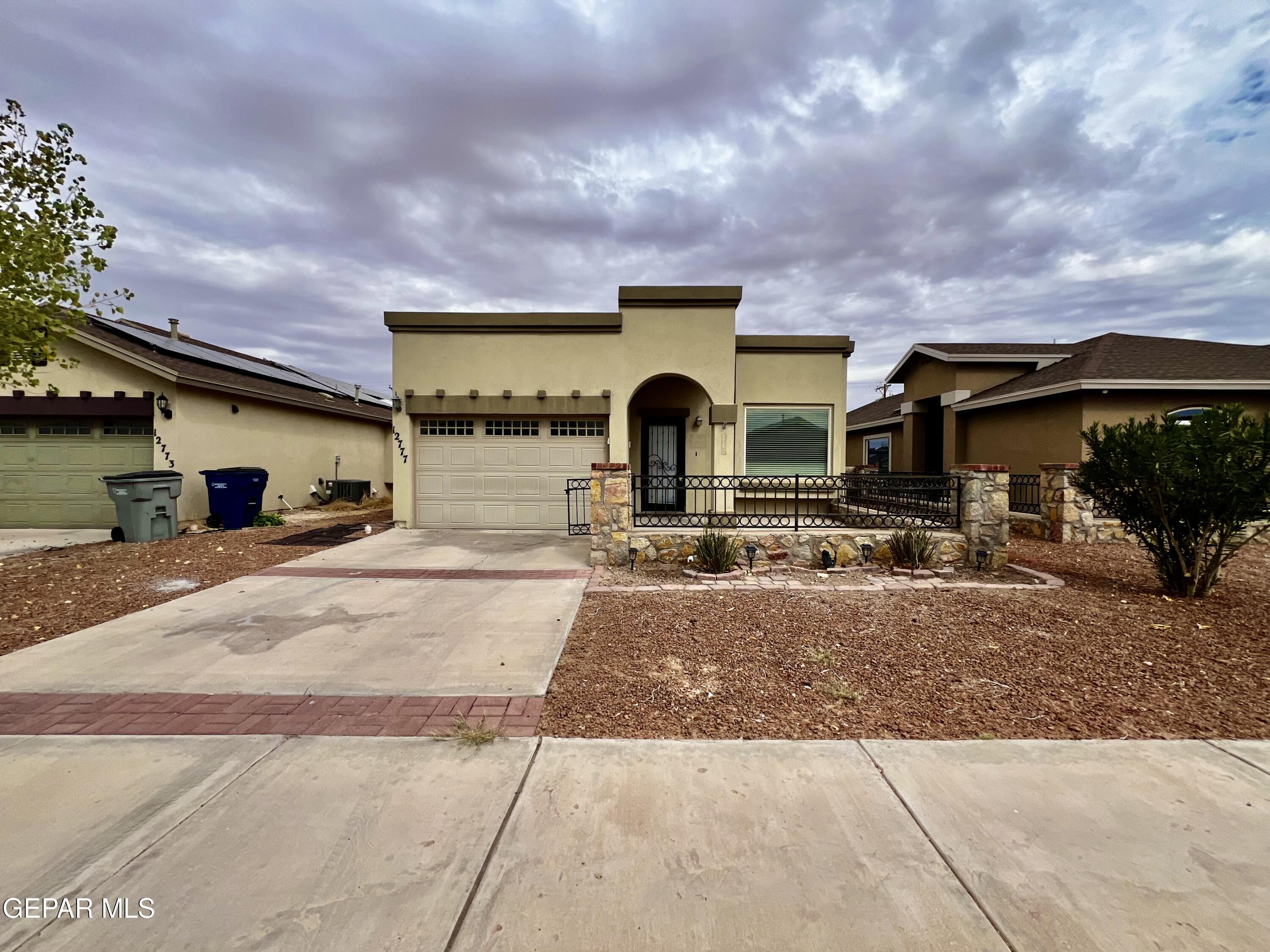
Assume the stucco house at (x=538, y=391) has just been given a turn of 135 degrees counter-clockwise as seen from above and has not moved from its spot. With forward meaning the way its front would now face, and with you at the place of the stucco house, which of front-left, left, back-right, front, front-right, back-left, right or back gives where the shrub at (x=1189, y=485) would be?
right

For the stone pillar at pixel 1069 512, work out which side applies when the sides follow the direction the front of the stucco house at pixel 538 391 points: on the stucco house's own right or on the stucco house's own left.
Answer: on the stucco house's own left

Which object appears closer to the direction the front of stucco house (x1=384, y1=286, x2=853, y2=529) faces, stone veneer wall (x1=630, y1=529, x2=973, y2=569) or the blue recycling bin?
the stone veneer wall

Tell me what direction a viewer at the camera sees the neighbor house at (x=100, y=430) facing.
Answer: facing the viewer and to the left of the viewer

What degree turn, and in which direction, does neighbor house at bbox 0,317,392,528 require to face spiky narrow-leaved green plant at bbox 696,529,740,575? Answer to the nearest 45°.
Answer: approximately 90° to its left

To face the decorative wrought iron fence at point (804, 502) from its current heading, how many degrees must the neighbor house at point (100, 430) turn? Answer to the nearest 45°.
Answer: approximately 90° to its left

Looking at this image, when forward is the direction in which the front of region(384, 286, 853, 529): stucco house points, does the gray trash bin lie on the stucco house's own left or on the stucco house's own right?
on the stucco house's own right

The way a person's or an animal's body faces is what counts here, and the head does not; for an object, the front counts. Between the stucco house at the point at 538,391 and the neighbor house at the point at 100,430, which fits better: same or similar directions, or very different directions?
same or similar directions

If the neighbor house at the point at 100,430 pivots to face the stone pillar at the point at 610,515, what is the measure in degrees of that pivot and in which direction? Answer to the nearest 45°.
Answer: approximately 90° to its left

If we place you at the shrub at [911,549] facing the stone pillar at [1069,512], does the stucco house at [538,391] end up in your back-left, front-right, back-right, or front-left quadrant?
back-left

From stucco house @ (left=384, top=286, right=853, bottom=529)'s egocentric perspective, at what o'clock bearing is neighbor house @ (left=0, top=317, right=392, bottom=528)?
The neighbor house is roughly at 3 o'clock from the stucco house.

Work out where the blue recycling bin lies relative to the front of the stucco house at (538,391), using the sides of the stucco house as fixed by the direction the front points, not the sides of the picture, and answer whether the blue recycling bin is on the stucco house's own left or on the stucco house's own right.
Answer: on the stucco house's own right

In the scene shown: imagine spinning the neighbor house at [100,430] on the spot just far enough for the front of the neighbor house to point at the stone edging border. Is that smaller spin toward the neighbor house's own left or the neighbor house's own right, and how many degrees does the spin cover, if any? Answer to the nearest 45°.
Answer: approximately 90° to the neighbor house's own left

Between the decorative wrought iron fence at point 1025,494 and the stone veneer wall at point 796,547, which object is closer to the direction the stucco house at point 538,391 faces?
the stone veneer wall

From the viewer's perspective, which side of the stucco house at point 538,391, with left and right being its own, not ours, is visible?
front

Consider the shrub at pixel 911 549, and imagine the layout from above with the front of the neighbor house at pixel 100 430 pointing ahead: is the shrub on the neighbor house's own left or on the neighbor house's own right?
on the neighbor house's own left

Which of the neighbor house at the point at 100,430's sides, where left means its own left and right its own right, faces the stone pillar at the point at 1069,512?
left

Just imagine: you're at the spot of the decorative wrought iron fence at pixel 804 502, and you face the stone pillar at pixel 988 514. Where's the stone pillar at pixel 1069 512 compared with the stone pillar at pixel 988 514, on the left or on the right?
left

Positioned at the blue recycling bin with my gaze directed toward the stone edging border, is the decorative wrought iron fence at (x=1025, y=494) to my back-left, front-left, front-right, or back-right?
front-left
